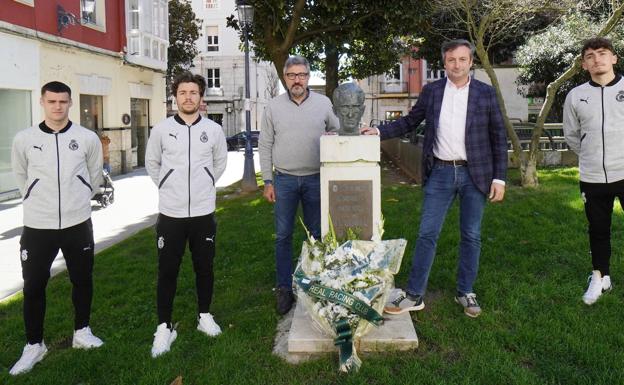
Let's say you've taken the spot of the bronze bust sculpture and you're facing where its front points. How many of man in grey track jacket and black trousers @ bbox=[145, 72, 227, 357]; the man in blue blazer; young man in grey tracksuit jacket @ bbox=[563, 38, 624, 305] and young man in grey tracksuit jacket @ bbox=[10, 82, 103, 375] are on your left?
2

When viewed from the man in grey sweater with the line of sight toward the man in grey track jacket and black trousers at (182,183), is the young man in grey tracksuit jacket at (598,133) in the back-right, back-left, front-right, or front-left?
back-left

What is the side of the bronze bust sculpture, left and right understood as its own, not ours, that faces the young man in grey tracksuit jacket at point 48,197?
right

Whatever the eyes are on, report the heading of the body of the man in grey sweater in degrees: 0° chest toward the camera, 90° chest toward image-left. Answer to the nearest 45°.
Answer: approximately 0°

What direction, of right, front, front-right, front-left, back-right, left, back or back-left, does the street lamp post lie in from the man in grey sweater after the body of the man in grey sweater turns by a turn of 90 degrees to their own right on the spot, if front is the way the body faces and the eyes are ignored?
right

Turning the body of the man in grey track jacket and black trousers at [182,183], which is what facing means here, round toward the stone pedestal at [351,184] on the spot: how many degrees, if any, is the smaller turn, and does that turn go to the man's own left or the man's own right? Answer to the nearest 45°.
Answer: approximately 90° to the man's own left
